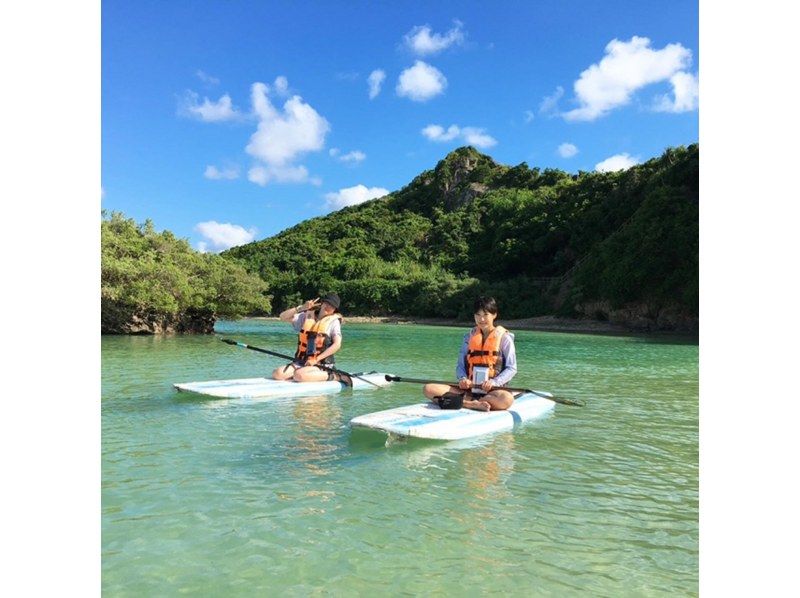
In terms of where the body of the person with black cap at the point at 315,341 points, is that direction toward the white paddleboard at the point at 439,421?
no

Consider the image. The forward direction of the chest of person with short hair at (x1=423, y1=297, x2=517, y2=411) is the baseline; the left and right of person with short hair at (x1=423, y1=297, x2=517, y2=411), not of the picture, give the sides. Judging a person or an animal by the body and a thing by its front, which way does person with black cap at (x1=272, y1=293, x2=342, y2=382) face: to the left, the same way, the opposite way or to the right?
the same way

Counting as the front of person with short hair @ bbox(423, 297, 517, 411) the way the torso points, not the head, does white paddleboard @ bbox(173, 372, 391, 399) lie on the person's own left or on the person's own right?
on the person's own right

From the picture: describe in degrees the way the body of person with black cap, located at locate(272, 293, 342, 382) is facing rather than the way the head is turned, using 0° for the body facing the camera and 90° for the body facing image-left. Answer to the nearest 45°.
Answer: approximately 45°

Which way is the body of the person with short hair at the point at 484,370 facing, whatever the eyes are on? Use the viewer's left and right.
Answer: facing the viewer and to the left of the viewer

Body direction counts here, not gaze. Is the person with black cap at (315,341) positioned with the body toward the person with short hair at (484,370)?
no
